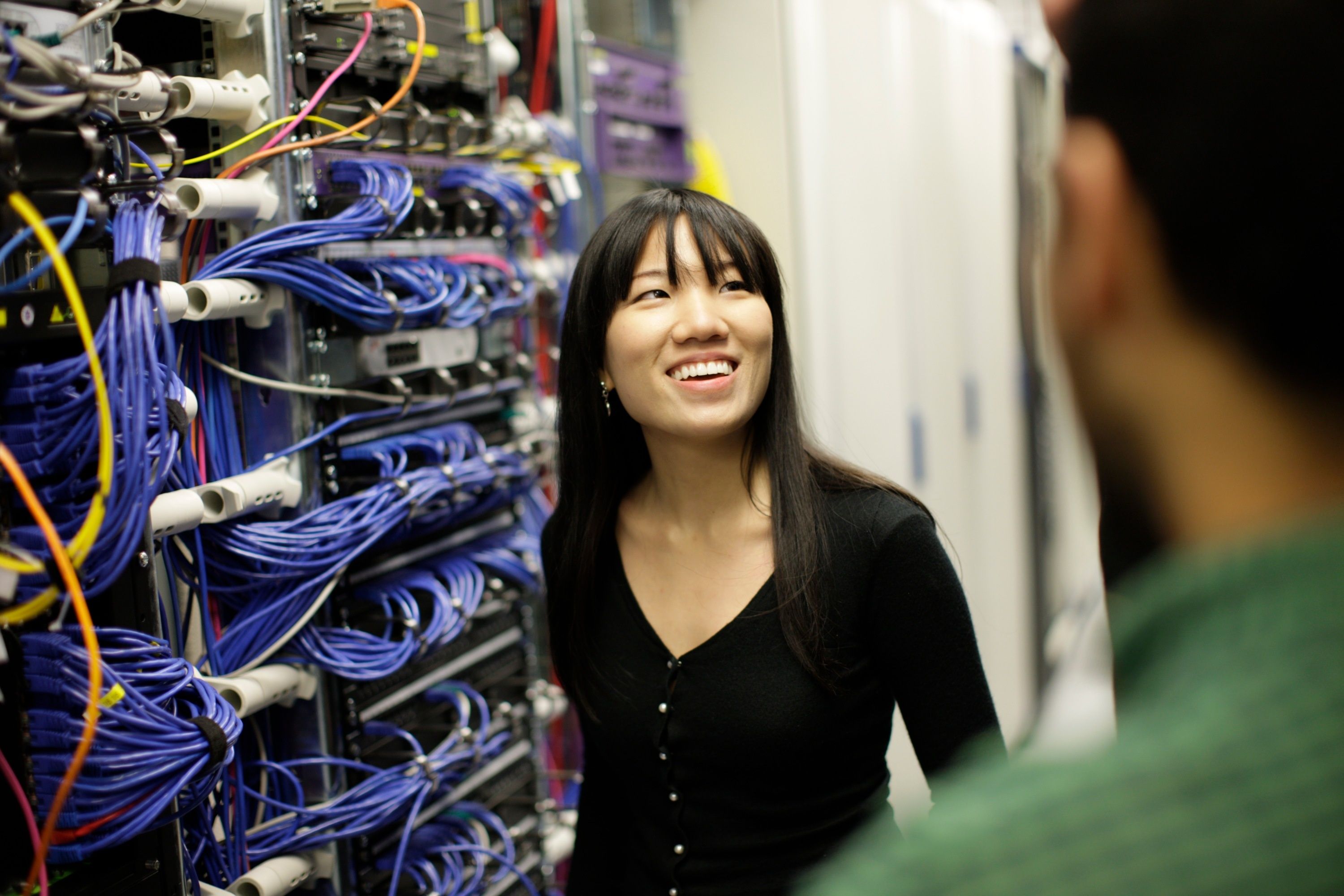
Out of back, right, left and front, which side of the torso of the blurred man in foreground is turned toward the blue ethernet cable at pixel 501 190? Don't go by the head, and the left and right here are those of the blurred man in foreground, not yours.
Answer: front

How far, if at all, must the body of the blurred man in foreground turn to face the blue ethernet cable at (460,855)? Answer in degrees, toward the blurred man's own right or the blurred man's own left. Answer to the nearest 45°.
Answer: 0° — they already face it

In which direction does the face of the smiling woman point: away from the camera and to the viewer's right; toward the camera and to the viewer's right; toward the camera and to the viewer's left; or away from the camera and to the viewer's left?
toward the camera and to the viewer's right

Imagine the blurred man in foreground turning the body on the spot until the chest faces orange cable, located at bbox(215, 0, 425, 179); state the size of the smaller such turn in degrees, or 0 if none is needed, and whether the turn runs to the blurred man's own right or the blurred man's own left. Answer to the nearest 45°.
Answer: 0° — they already face it

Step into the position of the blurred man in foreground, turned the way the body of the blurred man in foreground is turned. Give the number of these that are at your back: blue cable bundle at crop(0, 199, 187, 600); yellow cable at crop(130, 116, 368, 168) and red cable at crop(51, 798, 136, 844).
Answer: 0

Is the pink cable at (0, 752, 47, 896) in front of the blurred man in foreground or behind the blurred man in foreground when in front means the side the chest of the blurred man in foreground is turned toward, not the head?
in front

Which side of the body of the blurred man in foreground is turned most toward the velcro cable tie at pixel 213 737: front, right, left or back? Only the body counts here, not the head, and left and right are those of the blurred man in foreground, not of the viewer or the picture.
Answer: front

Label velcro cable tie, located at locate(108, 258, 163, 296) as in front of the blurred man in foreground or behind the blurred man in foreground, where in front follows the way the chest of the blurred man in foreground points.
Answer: in front

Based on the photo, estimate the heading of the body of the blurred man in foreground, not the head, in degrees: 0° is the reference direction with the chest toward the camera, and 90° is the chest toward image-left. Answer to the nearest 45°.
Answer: approximately 135°

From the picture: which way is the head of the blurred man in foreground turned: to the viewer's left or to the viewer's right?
to the viewer's left
